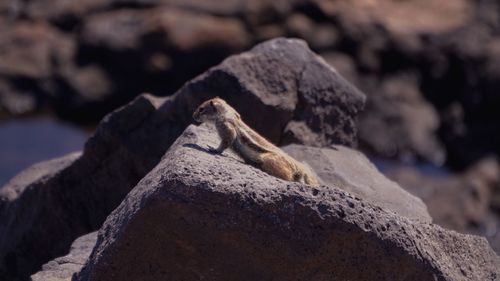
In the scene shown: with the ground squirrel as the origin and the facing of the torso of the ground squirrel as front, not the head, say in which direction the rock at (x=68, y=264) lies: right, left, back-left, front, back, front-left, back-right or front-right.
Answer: front

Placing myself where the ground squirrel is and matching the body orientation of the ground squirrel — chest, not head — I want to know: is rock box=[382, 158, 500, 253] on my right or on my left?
on my right

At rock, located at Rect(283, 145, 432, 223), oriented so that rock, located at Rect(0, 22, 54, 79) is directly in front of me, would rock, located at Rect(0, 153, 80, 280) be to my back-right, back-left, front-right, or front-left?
front-left

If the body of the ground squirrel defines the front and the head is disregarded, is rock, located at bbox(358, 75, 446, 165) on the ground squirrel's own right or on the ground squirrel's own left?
on the ground squirrel's own right

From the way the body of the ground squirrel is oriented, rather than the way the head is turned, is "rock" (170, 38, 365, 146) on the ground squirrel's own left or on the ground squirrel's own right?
on the ground squirrel's own right

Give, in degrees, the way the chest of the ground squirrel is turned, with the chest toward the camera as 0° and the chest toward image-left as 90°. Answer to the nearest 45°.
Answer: approximately 90°

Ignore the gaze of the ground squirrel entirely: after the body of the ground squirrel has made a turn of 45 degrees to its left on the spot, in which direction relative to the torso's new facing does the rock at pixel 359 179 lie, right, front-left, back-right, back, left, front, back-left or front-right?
back

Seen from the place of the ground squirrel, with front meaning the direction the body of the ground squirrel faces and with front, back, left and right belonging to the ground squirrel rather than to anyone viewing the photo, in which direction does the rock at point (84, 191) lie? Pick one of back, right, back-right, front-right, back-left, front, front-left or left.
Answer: front-right

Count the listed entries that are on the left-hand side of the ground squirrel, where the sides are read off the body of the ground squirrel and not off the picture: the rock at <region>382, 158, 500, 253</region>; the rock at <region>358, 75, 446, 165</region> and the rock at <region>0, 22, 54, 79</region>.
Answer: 0
